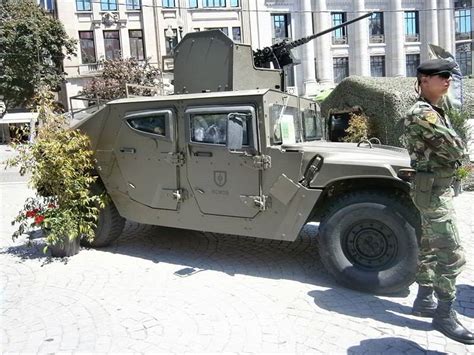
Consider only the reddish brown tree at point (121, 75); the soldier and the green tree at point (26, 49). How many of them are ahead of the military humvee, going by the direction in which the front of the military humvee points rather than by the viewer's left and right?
1

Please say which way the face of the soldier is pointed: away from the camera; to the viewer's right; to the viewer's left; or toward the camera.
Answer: to the viewer's right

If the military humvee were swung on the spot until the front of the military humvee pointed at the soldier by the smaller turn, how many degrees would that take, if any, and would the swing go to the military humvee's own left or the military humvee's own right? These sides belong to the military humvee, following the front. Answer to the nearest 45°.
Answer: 0° — it already faces them
